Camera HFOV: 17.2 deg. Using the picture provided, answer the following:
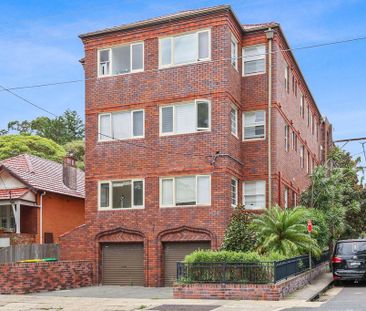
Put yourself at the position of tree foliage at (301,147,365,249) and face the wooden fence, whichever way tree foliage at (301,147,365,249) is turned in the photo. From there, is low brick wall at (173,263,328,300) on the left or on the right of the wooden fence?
left

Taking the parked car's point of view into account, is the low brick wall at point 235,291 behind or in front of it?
behind

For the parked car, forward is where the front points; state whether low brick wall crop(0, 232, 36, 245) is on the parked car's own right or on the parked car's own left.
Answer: on the parked car's own left

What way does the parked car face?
away from the camera

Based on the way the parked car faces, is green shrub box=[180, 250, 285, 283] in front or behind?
behind

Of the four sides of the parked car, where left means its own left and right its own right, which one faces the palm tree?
left

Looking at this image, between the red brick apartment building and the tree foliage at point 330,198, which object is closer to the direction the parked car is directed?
the tree foliage
